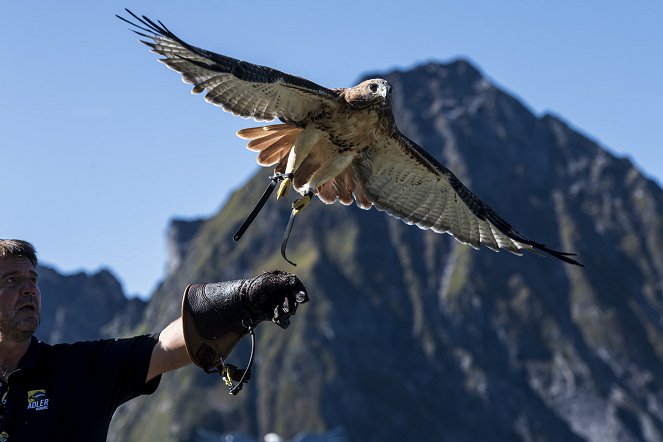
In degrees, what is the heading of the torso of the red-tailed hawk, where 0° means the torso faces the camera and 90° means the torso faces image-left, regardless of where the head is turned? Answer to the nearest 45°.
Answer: approximately 315°
